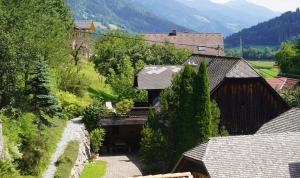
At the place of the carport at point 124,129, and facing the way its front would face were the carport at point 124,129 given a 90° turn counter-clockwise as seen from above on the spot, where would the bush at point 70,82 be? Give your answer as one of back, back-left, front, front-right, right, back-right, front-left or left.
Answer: back-left

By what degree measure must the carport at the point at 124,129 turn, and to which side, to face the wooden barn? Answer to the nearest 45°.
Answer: approximately 45° to its left

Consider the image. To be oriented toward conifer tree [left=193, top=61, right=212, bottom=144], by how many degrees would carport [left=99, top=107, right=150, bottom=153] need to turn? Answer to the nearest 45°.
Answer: approximately 45° to its left

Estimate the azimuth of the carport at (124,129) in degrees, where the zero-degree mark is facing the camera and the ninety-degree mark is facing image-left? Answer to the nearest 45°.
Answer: approximately 0°

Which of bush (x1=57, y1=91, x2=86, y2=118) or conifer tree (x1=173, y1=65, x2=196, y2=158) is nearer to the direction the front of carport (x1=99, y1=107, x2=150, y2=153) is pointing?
the conifer tree

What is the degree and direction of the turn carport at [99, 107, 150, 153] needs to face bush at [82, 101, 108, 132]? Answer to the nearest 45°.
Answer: approximately 90° to its right

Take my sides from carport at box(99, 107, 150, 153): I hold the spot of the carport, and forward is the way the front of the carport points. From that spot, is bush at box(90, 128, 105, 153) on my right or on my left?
on my right

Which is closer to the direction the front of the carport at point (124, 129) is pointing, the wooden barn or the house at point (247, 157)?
the house

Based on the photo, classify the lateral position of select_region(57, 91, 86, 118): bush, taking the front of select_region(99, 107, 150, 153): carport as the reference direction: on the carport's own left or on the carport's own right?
on the carport's own right
